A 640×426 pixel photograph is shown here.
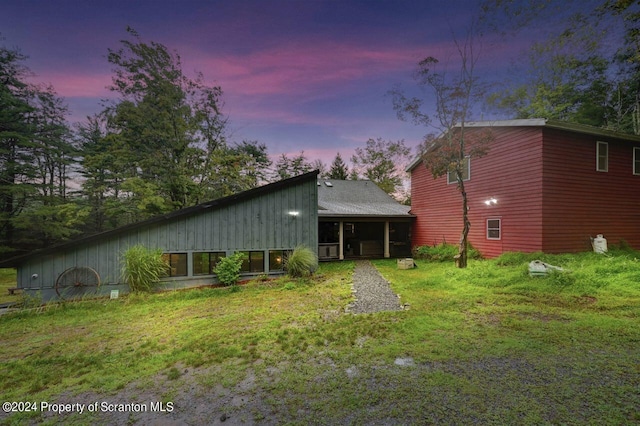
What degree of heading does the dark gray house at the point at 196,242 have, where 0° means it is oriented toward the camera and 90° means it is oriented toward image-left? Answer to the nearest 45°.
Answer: approximately 0°

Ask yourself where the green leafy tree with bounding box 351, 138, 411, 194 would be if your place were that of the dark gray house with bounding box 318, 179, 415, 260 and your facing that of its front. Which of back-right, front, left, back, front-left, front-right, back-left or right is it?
back

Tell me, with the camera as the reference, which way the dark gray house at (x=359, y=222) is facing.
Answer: facing the viewer

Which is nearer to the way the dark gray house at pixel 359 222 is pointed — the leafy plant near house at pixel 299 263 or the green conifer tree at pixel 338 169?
the leafy plant near house

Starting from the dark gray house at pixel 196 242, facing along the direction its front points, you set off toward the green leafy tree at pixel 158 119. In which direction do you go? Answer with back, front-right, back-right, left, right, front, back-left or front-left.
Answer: back

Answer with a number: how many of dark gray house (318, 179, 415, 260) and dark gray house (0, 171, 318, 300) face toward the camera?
2
